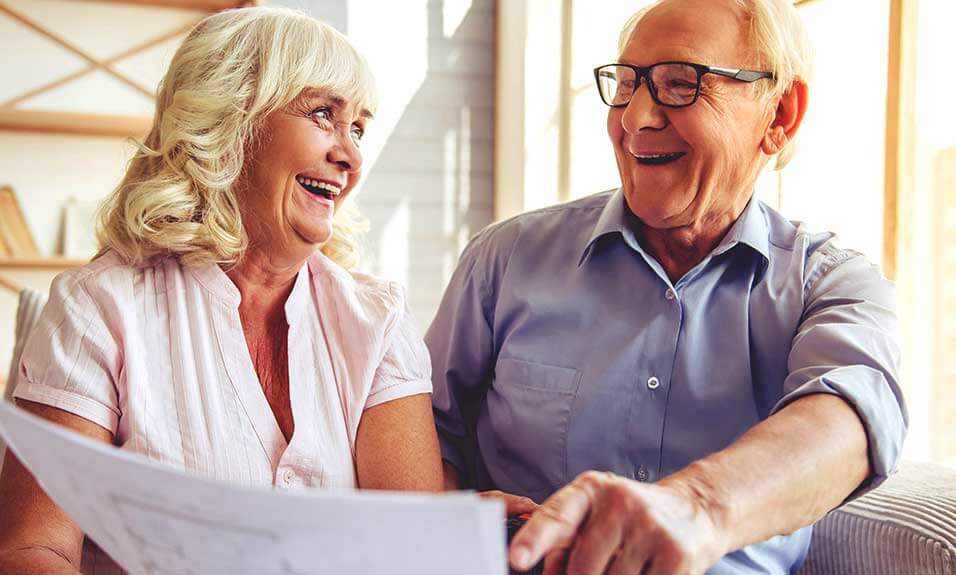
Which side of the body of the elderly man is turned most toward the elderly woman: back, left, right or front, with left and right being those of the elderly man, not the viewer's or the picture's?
right

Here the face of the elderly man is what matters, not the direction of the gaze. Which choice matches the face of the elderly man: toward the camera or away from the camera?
toward the camera

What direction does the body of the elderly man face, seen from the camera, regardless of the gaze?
toward the camera
